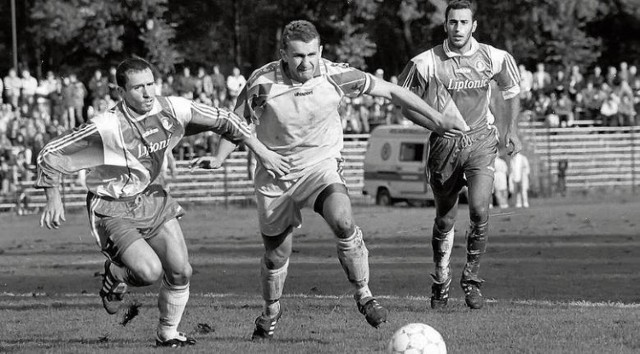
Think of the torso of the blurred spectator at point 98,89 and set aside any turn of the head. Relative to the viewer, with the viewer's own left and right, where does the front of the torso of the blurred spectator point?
facing the viewer

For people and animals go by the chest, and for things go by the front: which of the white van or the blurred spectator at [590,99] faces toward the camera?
the blurred spectator

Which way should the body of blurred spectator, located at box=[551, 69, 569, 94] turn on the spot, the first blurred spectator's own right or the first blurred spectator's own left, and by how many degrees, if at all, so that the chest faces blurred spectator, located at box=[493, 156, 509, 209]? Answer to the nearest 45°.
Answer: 0° — they already face them

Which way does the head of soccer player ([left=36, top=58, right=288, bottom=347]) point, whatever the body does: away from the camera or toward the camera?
toward the camera

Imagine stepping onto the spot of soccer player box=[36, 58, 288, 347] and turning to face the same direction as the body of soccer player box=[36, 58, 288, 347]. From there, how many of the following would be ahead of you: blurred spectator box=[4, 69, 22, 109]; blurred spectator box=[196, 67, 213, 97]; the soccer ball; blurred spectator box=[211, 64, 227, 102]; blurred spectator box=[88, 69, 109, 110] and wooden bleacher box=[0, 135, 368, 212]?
1

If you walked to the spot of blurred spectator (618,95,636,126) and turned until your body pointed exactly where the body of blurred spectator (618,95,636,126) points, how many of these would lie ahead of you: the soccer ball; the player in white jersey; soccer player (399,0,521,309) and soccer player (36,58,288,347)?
4

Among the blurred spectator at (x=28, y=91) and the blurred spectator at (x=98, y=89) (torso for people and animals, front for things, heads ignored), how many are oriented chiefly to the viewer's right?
0

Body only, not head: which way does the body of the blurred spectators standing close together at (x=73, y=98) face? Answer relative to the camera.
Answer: toward the camera

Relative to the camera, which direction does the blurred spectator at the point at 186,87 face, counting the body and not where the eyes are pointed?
toward the camera

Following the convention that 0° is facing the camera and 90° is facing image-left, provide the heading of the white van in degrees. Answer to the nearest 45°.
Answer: approximately 270°

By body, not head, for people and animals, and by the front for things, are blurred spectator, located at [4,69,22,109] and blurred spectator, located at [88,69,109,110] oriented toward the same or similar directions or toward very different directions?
same or similar directions

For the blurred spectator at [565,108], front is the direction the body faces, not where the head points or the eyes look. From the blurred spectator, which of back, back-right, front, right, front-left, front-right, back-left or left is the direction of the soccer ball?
front

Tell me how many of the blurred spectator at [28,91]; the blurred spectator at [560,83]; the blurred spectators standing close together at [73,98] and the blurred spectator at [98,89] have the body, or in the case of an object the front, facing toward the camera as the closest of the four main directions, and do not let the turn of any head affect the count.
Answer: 4

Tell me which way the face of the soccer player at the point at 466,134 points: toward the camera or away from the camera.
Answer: toward the camera

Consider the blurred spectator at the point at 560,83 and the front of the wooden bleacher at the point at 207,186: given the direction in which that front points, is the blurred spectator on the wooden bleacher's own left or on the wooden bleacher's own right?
on the wooden bleacher's own left
